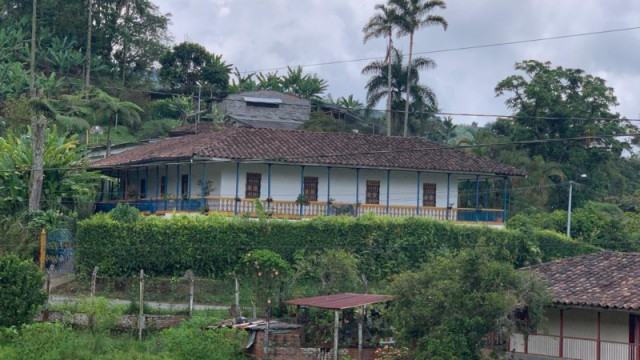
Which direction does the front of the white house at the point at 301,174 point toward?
toward the camera

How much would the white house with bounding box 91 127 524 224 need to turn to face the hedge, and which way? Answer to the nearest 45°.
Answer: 0° — it already faces it

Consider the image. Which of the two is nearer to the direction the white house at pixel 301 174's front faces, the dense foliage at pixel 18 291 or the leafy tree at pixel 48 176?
the dense foliage

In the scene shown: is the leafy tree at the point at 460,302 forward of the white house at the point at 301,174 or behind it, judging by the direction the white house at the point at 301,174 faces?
forward

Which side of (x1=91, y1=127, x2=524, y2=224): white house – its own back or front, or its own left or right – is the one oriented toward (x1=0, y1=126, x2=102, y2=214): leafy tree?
right

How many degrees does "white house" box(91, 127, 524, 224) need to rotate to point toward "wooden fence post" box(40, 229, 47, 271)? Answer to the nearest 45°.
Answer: approximately 45° to its right

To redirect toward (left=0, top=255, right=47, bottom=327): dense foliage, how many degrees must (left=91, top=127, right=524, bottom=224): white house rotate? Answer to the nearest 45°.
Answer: approximately 45° to its right

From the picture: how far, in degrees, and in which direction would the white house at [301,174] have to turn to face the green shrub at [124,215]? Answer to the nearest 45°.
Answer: approximately 45° to its right
